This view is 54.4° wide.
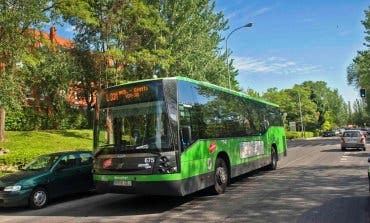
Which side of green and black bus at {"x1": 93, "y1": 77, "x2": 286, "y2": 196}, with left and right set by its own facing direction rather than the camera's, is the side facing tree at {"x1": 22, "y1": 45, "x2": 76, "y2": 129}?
right

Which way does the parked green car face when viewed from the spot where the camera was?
facing the viewer and to the left of the viewer

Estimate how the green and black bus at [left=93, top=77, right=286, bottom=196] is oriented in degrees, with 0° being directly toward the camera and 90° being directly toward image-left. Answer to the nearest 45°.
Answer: approximately 45°

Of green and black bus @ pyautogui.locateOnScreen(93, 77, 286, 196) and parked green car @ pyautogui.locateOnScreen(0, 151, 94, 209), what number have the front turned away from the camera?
0

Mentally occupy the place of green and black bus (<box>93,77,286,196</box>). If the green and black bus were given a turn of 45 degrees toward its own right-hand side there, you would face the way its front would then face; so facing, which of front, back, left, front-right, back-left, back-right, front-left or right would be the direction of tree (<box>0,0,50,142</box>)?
front-right

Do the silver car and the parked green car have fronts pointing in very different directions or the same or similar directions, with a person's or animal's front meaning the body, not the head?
very different directions
